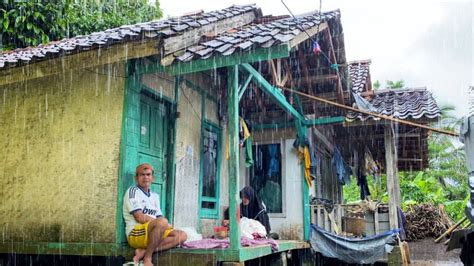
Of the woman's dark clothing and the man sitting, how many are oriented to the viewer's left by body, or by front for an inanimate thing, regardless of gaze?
1

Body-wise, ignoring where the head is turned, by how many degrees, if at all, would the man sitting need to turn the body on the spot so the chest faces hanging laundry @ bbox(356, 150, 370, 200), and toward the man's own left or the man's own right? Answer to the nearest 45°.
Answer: approximately 90° to the man's own left

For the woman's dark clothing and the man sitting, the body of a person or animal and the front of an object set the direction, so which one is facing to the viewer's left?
the woman's dark clothing

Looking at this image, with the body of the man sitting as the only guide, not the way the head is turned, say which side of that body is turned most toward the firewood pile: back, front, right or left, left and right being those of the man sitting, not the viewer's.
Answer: left

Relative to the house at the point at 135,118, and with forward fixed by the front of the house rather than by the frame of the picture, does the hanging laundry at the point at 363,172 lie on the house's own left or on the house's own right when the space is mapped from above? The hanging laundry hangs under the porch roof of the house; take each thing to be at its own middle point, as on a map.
on the house's own left

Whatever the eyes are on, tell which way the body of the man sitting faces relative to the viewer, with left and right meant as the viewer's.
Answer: facing the viewer and to the right of the viewer

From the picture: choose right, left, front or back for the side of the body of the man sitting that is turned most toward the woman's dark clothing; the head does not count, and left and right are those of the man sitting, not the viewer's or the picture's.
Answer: left

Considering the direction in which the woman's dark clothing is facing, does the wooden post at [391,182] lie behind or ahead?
behind

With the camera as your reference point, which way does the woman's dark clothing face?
facing to the left of the viewer
